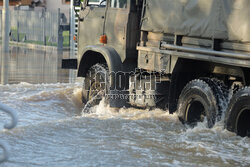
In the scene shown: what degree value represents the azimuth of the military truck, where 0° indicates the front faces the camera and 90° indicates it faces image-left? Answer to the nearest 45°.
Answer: approximately 135°
